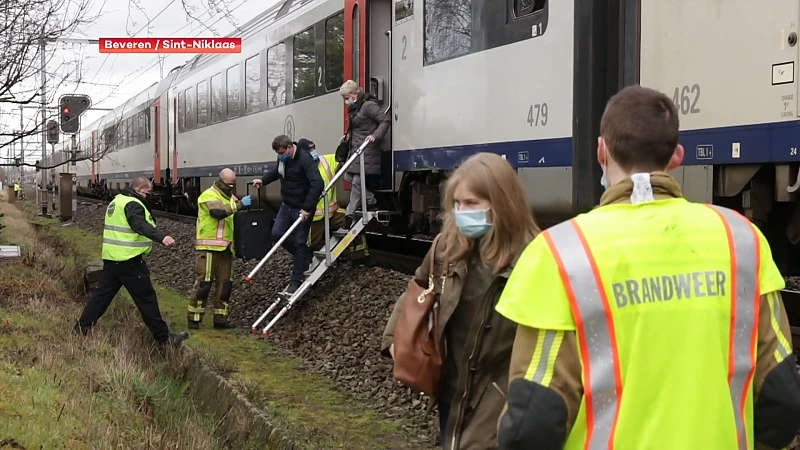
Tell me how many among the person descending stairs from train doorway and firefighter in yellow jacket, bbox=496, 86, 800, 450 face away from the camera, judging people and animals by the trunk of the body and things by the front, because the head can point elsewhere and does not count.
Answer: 1

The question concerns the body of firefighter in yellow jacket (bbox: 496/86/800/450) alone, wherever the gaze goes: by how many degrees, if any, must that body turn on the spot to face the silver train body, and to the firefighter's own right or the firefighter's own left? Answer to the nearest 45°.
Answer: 0° — they already face it

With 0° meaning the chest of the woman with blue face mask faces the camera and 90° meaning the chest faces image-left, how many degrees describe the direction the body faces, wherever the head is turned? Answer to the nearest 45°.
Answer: approximately 45°

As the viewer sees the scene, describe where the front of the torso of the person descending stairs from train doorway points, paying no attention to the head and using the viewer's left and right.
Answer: facing the viewer and to the left of the viewer

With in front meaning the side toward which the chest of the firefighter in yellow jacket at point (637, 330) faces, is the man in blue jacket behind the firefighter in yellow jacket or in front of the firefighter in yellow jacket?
in front

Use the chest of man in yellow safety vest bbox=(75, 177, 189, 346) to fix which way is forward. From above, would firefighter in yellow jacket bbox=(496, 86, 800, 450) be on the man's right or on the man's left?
on the man's right

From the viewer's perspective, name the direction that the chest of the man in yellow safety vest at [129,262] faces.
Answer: to the viewer's right

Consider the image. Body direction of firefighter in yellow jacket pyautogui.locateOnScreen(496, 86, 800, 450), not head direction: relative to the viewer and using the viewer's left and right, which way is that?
facing away from the viewer

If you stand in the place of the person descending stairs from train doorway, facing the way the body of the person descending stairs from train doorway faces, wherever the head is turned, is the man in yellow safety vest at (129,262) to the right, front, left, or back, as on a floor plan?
front

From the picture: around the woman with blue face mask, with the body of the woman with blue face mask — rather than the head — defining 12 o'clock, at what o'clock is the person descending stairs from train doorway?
The person descending stairs from train doorway is roughly at 4 o'clock from the woman with blue face mask.

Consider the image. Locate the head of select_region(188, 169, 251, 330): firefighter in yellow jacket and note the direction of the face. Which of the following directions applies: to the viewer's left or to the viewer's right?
to the viewer's right

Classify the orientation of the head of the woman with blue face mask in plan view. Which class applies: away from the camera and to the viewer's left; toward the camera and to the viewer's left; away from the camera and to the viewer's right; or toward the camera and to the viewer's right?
toward the camera and to the viewer's left

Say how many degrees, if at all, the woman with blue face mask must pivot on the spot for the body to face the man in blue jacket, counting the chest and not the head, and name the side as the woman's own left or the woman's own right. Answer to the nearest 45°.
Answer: approximately 135° to the woman's own right

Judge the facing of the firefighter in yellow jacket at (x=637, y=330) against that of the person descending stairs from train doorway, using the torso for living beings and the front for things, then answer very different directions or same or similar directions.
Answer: very different directions

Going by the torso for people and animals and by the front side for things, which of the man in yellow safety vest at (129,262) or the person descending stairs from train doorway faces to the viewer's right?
the man in yellow safety vest
